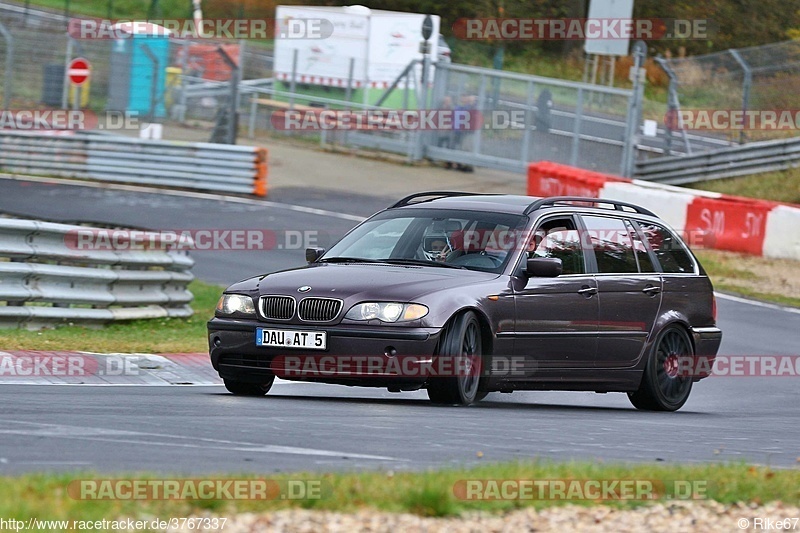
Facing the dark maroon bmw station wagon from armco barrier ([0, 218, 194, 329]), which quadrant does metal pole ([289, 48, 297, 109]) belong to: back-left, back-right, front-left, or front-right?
back-left

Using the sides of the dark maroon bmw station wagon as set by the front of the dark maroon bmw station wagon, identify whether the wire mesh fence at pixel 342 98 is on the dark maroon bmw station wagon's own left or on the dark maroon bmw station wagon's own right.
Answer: on the dark maroon bmw station wagon's own right

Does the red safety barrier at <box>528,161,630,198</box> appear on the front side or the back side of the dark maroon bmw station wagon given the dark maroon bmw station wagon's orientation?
on the back side

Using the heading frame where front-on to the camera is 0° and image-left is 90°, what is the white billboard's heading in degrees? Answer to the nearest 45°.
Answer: approximately 0°

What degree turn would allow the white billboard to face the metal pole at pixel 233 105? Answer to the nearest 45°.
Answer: approximately 90° to its right

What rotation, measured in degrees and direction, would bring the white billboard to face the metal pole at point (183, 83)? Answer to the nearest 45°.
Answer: approximately 90° to its right

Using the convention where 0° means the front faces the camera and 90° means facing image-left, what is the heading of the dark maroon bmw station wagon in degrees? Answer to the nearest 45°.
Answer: approximately 45°

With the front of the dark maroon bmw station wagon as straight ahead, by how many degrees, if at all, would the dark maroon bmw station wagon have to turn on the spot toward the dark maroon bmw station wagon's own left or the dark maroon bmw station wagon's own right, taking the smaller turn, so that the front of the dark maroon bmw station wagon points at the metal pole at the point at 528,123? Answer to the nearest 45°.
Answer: approximately 135° to the dark maroon bmw station wagon's own right

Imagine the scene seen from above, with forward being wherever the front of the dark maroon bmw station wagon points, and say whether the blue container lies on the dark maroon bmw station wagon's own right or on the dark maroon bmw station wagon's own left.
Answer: on the dark maroon bmw station wagon's own right

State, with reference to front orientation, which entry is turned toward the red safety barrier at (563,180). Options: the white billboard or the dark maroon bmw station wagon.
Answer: the white billboard

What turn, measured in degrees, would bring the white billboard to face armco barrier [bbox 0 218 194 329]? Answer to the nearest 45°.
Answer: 0° — it already faces it

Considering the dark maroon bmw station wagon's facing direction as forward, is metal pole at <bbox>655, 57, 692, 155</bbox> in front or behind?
behind

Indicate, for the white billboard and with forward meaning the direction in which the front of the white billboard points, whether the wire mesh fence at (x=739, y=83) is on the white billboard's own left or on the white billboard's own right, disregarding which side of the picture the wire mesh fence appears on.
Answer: on the white billboard's own left
